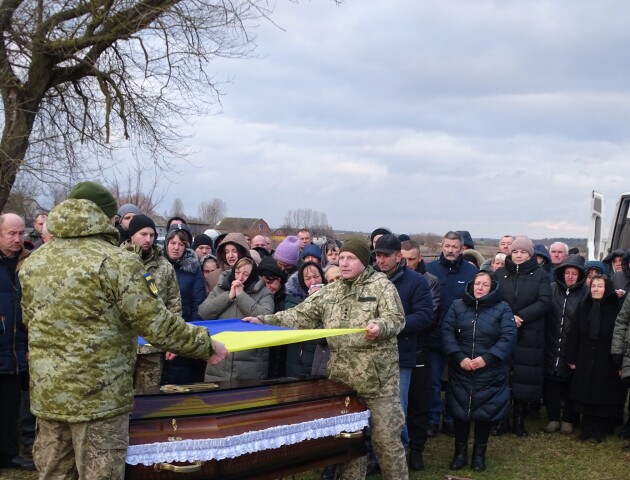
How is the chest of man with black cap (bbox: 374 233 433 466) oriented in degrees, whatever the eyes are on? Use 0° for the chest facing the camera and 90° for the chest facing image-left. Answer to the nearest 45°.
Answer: approximately 45°

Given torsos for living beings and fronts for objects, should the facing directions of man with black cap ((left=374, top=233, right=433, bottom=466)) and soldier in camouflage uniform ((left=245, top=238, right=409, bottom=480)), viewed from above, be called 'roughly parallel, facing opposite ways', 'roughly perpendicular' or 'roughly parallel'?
roughly parallel

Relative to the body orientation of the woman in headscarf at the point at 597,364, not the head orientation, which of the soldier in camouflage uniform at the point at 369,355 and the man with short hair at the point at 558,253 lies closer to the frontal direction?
the soldier in camouflage uniform

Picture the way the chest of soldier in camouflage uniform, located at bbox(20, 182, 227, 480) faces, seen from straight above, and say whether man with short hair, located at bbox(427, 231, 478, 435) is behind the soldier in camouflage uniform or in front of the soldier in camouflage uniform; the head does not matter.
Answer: in front

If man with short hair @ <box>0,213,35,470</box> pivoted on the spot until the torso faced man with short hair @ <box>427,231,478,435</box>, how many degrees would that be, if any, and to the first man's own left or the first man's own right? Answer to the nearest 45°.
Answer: approximately 45° to the first man's own left

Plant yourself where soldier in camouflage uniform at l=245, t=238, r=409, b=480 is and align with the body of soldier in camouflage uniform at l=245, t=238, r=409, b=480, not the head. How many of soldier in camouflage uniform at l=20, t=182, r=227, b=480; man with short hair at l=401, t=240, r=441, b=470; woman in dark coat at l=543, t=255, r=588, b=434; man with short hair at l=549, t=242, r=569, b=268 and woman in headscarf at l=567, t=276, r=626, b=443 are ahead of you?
1

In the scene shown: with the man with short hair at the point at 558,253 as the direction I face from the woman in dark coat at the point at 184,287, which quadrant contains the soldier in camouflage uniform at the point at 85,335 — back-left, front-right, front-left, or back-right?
back-right

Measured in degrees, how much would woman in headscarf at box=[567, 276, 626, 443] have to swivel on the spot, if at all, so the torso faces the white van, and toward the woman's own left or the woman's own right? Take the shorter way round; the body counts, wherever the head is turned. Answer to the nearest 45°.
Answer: approximately 135° to the woman's own right

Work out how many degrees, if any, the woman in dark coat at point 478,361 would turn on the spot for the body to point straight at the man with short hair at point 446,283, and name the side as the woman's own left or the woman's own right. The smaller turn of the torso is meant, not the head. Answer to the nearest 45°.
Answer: approximately 180°

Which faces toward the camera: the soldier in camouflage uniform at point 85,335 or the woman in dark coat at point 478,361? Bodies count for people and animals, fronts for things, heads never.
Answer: the woman in dark coat

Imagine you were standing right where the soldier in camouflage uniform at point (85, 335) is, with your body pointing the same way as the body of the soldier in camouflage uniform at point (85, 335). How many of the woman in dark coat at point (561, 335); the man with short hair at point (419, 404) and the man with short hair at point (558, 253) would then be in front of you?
3

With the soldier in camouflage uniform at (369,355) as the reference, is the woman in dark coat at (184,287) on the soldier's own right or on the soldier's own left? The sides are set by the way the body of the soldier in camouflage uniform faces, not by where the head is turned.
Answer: on the soldier's own right

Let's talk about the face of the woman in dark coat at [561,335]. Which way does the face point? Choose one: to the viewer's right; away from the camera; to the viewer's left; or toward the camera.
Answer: toward the camera

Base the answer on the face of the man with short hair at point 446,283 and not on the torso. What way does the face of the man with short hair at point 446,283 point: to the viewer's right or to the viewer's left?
to the viewer's left
